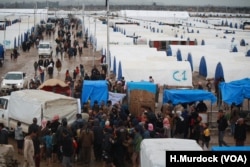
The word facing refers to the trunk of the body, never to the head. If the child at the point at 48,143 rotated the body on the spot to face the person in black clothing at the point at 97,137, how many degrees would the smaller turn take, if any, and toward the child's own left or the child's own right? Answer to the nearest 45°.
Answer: approximately 90° to the child's own right

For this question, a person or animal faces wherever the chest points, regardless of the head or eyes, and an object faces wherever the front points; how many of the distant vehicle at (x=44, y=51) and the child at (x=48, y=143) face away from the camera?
1

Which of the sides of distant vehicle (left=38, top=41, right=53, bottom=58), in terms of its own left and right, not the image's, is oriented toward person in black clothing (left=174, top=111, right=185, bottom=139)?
front

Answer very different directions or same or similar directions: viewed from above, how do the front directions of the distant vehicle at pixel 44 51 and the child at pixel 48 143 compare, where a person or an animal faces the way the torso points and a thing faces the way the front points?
very different directions

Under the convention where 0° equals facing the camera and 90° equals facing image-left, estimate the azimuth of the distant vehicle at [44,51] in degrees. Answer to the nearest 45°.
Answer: approximately 0°

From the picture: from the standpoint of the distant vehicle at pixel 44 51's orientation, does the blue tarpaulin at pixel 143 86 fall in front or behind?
in front

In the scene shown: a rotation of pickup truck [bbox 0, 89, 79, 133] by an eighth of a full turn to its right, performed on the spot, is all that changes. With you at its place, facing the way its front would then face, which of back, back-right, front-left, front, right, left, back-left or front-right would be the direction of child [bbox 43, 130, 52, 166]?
back

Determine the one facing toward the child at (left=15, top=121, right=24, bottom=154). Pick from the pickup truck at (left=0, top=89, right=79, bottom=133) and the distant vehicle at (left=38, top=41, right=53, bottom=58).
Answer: the distant vehicle

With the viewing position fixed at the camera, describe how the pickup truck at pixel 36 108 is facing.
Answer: facing away from the viewer and to the left of the viewer

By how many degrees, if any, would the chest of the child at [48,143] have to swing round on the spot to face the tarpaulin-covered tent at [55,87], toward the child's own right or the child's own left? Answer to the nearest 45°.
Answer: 0° — they already face it

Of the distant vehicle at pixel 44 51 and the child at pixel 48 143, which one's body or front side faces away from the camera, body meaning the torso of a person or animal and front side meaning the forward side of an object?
the child

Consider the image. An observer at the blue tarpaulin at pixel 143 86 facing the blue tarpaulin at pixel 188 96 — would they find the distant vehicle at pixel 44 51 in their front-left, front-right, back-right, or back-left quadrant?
back-left

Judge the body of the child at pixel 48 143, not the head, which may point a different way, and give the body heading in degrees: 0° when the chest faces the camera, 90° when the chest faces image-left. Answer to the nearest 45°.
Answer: approximately 180°

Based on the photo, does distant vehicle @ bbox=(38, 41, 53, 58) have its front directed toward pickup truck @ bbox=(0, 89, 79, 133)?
yes

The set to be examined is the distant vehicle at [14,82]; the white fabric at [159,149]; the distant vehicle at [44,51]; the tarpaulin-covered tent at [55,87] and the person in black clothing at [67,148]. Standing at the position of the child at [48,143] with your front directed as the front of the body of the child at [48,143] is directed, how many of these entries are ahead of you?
3

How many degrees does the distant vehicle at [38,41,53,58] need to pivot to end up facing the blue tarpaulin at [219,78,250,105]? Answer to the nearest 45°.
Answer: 0° — it already faces it
